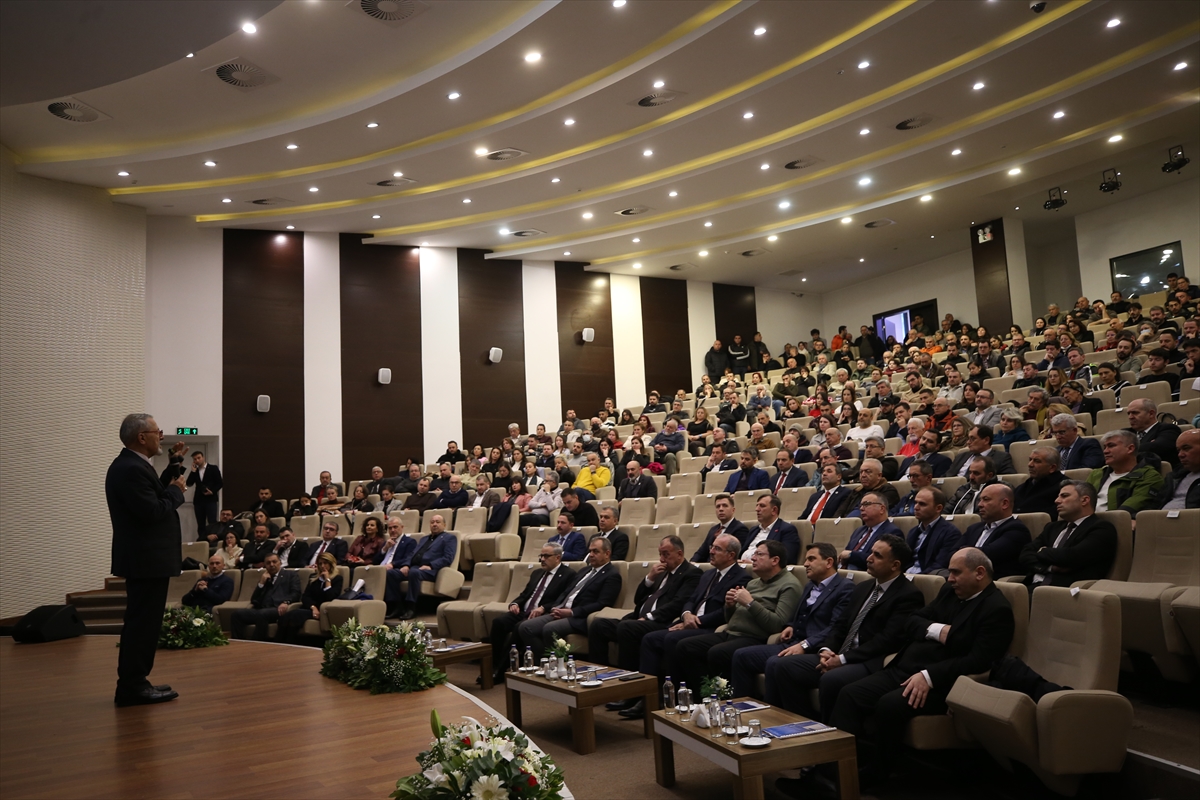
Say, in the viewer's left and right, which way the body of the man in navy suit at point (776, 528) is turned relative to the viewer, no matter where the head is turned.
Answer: facing the viewer and to the left of the viewer

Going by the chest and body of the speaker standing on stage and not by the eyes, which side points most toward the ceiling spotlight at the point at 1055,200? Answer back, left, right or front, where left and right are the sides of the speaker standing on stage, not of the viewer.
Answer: front

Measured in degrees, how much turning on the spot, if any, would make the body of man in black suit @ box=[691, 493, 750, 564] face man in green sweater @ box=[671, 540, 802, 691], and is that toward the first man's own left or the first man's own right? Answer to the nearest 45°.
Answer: approximately 45° to the first man's own left

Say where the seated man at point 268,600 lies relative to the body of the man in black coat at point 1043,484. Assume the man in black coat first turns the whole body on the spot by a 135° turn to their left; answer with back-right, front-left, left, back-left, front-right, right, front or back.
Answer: back

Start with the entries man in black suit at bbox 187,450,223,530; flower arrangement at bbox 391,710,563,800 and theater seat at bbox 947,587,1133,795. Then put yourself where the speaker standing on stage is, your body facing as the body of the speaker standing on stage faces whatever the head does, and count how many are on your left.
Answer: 1

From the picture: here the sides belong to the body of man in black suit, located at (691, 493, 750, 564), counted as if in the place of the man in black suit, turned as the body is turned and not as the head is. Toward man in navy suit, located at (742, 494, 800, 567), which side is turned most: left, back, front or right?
left

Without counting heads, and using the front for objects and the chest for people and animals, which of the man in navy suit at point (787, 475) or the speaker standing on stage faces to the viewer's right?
the speaker standing on stage

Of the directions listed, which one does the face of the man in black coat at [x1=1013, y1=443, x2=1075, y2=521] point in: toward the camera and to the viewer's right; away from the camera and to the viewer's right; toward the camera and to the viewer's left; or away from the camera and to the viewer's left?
toward the camera and to the viewer's left

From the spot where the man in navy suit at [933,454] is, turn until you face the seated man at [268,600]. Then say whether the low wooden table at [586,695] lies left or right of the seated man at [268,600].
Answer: left

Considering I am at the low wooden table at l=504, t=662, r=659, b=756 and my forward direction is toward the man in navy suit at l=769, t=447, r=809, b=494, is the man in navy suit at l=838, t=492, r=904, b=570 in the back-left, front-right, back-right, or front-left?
front-right

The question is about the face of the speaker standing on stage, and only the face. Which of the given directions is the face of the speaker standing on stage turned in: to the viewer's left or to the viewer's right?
to the viewer's right

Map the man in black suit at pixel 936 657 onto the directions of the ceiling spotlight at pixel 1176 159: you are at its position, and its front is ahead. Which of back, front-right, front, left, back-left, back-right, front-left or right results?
front-left

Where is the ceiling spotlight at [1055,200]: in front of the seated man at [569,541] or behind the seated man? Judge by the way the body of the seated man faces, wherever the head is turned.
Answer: behind

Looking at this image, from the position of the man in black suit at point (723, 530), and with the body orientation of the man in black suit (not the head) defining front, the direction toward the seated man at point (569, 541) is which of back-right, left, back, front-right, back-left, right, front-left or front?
right

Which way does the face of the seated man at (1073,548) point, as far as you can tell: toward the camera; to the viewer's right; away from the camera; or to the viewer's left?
to the viewer's left

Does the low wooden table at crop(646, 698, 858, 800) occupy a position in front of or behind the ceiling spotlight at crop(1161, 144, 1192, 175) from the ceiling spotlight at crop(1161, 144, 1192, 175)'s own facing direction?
in front

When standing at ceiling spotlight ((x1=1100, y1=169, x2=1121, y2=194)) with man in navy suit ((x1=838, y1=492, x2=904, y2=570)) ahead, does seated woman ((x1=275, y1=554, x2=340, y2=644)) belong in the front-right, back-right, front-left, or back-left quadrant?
front-right

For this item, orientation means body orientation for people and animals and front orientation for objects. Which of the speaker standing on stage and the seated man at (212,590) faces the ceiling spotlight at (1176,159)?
the speaker standing on stage

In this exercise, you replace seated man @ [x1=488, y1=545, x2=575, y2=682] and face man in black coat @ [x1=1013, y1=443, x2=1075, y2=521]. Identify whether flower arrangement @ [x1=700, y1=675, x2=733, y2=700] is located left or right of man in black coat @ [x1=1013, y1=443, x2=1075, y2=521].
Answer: right
